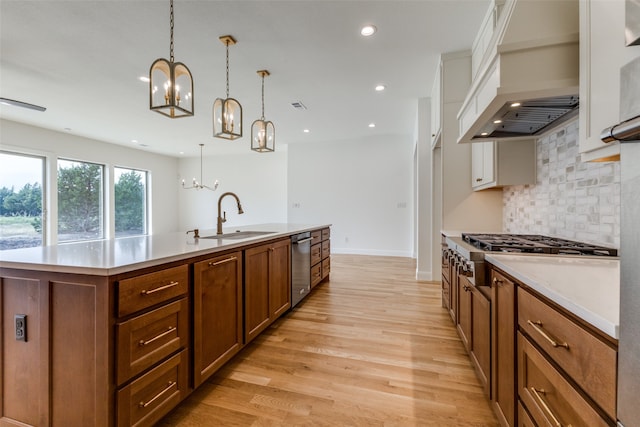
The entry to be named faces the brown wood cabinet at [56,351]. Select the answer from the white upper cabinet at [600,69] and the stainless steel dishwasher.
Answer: the white upper cabinet

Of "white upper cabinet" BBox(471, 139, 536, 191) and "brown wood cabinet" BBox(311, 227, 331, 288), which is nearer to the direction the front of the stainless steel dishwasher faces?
the white upper cabinet

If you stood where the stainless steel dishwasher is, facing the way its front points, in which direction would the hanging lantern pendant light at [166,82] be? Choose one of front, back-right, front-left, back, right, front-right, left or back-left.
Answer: back-right

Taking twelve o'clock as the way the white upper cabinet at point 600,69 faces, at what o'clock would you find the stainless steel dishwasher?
The stainless steel dishwasher is roughly at 2 o'clock from the white upper cabinet.

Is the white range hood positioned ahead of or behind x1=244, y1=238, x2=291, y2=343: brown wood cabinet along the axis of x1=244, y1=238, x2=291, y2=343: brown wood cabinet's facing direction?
ahead

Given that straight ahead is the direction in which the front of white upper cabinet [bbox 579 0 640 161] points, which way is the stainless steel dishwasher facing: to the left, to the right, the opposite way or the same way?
the opposite way

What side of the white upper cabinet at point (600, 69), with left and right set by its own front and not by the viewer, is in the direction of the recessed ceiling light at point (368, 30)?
right

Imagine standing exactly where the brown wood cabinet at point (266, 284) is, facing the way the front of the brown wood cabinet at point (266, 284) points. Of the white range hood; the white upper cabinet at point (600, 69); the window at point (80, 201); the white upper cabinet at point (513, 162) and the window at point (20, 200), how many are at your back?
2

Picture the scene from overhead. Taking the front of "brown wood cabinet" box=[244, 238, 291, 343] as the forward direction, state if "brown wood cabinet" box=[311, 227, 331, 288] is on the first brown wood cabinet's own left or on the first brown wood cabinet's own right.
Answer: on the first brown wood cabinet's own left

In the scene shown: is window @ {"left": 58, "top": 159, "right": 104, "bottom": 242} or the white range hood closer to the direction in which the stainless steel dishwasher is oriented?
the white range hood

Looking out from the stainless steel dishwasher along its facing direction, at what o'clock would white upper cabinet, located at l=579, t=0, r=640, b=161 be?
The white upper cabinet is roughly at 2 o'clock from the stainless steel dishwasher.

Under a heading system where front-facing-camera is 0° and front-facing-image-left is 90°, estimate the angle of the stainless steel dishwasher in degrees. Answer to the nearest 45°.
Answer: approximately 270°

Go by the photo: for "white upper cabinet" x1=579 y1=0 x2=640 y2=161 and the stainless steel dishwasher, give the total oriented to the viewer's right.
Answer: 1

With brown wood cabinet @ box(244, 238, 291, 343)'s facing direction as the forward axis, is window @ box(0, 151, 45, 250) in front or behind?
behind
